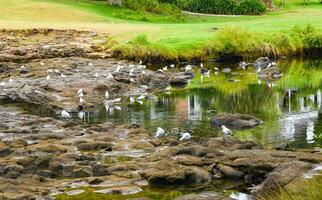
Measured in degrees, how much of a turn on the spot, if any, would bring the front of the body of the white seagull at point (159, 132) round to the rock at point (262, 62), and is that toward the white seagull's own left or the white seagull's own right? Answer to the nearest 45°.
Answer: approximately 90° to the white seagull's own left

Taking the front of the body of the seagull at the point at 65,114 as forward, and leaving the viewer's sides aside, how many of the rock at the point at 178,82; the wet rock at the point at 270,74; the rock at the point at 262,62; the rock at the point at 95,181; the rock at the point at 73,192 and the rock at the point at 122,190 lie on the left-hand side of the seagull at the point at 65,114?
3

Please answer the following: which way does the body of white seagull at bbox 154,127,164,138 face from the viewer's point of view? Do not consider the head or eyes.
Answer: to the viewer's right

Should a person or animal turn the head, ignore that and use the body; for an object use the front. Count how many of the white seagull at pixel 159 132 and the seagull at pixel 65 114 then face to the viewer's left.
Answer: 1

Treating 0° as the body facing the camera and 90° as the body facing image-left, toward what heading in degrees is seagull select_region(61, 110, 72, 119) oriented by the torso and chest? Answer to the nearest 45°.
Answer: approximately 90°

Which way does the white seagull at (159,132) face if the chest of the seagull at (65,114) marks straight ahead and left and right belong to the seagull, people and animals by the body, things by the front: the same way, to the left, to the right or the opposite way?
the opposite way

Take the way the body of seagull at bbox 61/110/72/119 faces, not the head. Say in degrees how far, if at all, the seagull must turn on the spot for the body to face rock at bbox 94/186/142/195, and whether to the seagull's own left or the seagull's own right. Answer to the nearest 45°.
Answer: approximately 90° to the seagull's own left
